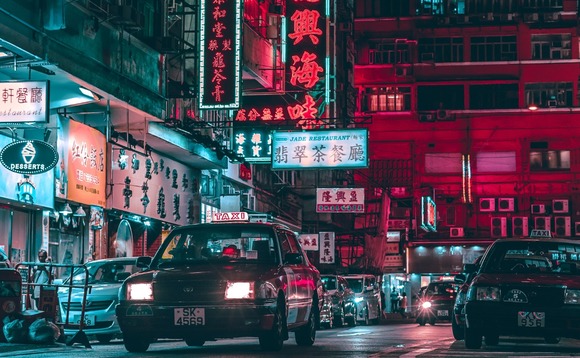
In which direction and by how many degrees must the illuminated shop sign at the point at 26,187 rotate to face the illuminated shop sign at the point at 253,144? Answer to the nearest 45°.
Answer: approximately 90° to its left

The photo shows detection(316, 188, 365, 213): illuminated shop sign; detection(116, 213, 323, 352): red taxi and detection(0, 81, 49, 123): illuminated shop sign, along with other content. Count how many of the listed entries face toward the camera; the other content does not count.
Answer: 3

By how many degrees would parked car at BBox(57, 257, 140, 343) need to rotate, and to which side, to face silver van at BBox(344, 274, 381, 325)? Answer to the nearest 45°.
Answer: approximately 180°

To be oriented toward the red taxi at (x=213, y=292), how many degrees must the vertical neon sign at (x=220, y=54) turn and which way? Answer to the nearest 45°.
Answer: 0° — it already faces it
